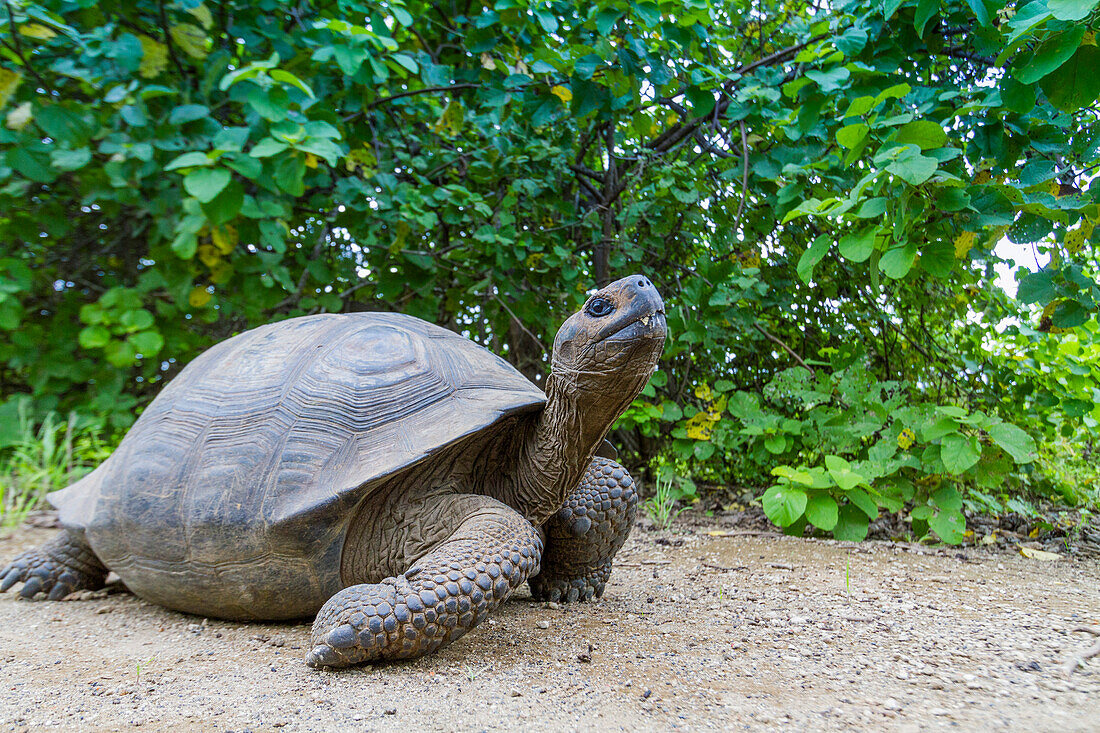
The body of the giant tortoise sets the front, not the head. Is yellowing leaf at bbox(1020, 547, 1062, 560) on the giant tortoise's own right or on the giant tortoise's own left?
on the giant tortoise's own left

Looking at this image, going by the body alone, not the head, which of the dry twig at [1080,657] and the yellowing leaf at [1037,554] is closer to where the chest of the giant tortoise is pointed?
the dry twig

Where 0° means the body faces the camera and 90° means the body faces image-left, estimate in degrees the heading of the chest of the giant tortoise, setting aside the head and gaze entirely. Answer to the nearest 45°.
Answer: approximately 315°

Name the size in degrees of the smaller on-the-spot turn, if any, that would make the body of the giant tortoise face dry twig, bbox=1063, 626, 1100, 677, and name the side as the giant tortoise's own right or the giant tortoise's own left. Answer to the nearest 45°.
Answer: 0° — it already faces it
